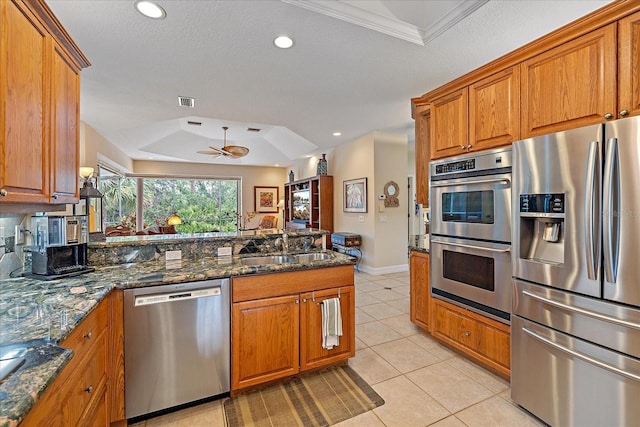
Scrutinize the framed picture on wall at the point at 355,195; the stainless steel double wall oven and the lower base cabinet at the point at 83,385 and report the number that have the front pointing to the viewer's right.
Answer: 1

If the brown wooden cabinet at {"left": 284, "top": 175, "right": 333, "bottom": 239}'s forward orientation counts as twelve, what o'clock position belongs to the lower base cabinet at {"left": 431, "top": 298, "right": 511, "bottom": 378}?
The lower base cabinet is roughly at 10 o'clock from the brown wooden cabinet.

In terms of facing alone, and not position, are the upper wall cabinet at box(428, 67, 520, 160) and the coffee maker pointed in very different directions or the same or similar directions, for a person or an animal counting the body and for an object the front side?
very different directions

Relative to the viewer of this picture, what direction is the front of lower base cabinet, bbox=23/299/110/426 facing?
facing to the right of the viewer

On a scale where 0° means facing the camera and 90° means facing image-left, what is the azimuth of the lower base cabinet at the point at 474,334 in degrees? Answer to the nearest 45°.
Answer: approximately 45°

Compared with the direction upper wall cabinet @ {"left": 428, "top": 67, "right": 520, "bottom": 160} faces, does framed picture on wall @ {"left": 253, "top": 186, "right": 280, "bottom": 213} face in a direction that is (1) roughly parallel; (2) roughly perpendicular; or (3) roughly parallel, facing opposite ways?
roughly perpendicular

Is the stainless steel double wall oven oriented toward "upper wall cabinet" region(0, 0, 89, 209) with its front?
yes

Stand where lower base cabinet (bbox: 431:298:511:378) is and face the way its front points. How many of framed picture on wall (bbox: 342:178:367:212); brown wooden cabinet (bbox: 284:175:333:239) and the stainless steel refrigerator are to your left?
1

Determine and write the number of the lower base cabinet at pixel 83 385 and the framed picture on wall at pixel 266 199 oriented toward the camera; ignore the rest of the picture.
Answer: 1

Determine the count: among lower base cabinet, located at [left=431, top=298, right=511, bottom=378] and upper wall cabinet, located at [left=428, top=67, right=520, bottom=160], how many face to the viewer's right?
0

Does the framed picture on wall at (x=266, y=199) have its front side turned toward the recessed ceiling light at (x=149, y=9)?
yes

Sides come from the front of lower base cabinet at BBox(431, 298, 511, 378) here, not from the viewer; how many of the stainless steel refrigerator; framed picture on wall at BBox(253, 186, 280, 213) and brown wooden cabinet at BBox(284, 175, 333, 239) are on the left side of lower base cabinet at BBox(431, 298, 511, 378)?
1

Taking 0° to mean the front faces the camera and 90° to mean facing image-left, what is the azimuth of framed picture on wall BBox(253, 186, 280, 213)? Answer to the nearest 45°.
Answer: approximately 0°
